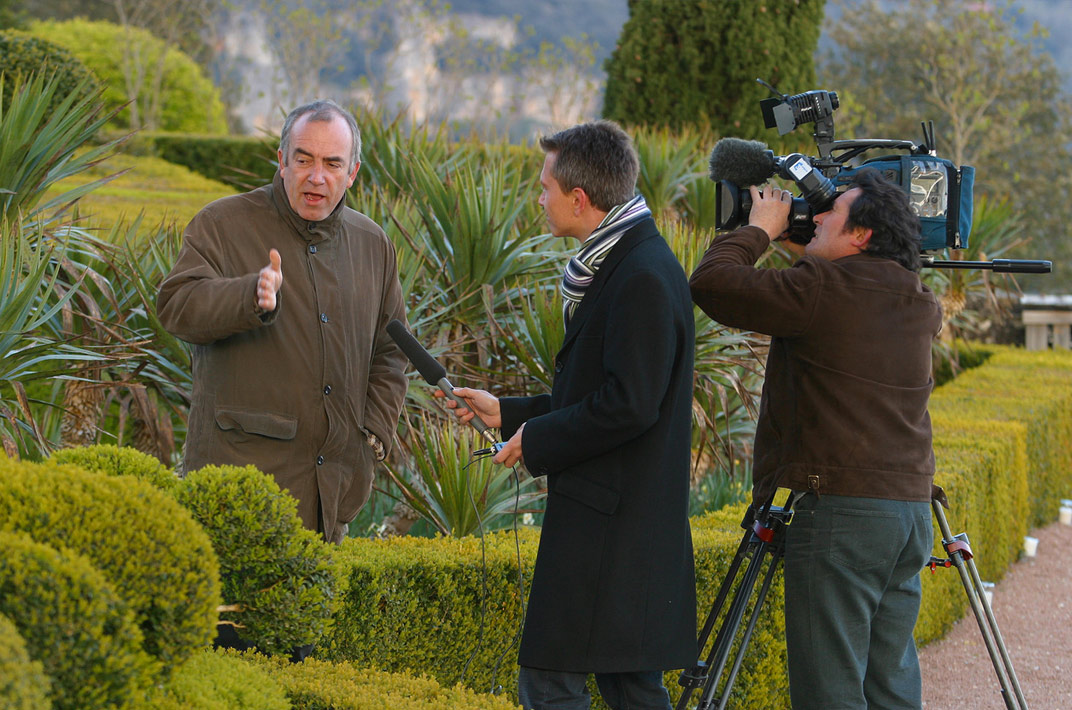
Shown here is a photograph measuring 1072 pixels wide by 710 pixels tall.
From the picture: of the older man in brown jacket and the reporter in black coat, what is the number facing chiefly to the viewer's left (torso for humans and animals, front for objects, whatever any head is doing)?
1

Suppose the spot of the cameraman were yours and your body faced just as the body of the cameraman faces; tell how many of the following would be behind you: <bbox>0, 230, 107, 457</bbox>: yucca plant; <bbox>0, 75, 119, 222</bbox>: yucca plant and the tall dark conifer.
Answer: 0

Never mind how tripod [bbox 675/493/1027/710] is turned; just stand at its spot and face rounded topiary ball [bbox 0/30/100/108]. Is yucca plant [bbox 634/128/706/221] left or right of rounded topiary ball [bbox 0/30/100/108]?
right

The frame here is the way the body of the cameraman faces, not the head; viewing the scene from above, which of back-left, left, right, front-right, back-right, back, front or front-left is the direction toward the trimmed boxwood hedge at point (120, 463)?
left

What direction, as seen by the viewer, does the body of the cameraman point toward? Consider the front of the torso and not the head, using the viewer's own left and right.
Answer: facing away from the viewer and to the left of the viewer

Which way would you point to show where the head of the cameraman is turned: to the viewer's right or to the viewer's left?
to the viewer's left

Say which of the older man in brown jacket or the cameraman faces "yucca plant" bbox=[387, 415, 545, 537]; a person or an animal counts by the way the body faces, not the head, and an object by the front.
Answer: the cameraman

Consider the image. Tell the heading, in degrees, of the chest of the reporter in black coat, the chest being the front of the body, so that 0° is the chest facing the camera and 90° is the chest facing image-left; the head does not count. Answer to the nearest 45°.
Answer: approximately 90°

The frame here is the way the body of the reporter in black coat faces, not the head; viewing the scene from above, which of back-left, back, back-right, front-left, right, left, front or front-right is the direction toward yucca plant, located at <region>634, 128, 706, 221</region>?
right

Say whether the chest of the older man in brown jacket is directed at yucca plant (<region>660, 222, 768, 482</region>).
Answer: no

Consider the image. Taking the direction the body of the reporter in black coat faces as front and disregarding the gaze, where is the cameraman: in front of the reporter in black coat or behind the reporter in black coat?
behind

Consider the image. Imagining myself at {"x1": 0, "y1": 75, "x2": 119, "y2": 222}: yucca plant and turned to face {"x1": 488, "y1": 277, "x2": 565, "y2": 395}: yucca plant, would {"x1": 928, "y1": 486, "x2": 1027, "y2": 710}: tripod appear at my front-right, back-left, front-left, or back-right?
front-right

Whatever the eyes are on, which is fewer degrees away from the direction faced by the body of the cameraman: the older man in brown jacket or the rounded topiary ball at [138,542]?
the older man in brown jacket

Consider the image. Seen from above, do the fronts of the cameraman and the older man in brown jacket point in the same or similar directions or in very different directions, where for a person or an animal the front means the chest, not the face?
very different directions
